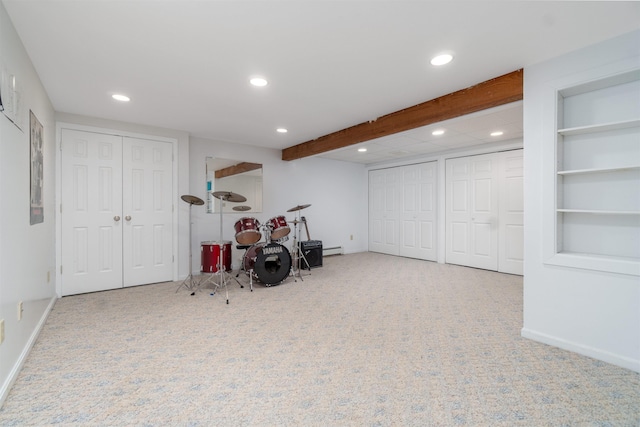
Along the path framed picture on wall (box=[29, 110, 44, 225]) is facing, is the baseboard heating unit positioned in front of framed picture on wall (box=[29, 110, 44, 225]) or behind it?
in front

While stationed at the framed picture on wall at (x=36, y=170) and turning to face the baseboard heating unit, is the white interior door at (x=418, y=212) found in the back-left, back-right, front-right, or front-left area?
front-right

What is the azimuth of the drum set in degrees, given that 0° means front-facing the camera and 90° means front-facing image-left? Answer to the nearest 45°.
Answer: approximately 315°

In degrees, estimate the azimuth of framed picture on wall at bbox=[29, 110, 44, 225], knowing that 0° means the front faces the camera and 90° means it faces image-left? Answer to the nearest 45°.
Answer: approximately 270°

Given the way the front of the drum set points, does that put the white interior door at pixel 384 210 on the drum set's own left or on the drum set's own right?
on the drum set's own left

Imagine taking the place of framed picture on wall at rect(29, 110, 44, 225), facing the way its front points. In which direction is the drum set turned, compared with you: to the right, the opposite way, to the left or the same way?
to the right

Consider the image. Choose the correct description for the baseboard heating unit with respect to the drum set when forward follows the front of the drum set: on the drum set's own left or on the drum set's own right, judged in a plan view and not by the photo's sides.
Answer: on the drum set's own left

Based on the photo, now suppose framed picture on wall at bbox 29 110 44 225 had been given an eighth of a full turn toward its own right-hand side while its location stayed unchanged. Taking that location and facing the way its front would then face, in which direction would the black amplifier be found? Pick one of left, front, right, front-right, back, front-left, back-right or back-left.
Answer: front-left

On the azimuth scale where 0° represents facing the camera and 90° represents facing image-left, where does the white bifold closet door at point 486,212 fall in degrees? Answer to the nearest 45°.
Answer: approximately 45°

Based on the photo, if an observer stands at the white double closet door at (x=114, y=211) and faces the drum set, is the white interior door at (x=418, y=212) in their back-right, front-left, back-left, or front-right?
front-left
